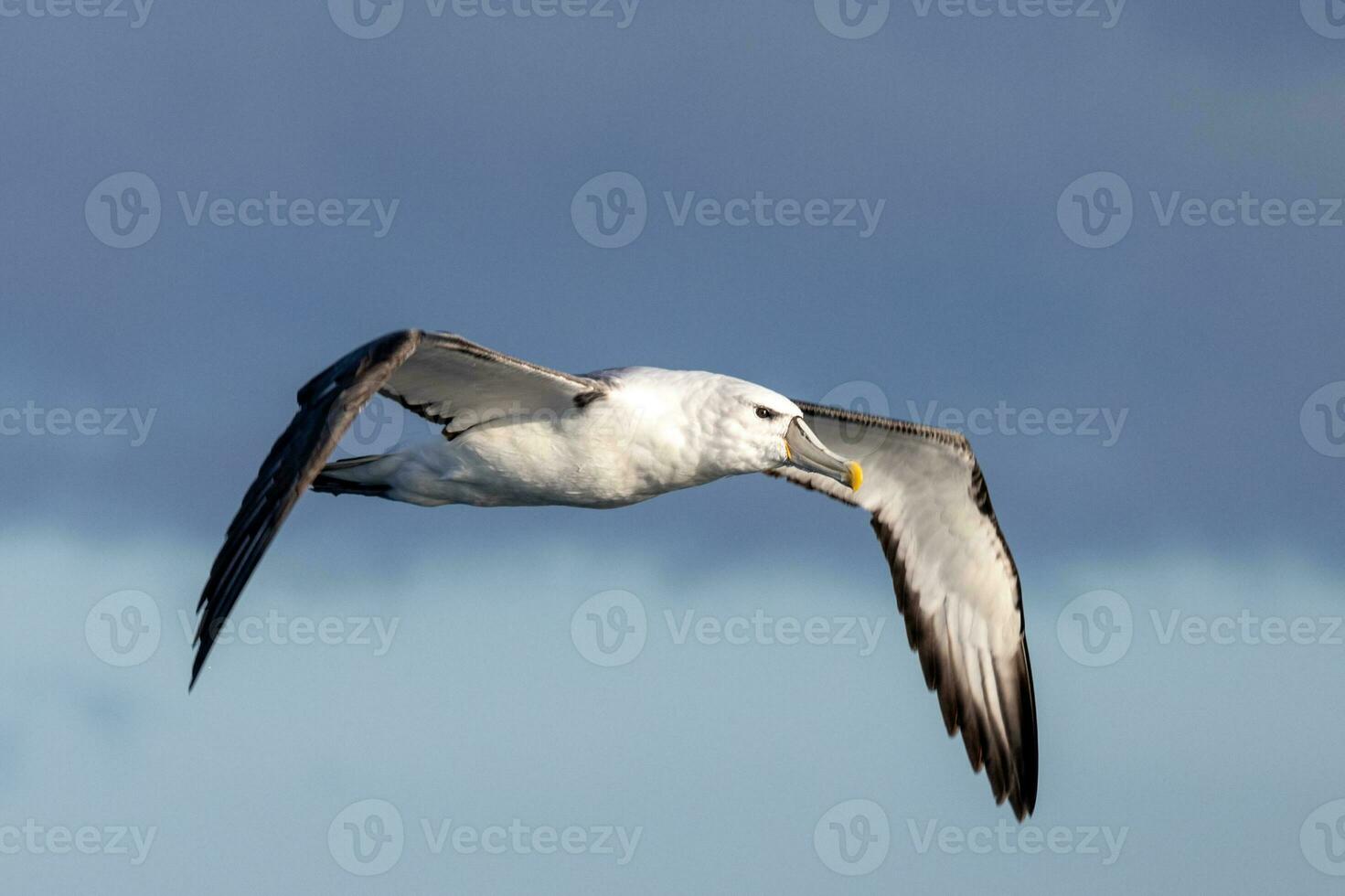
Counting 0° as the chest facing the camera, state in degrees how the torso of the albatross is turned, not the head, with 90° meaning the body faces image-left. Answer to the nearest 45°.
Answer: approximately 315°
